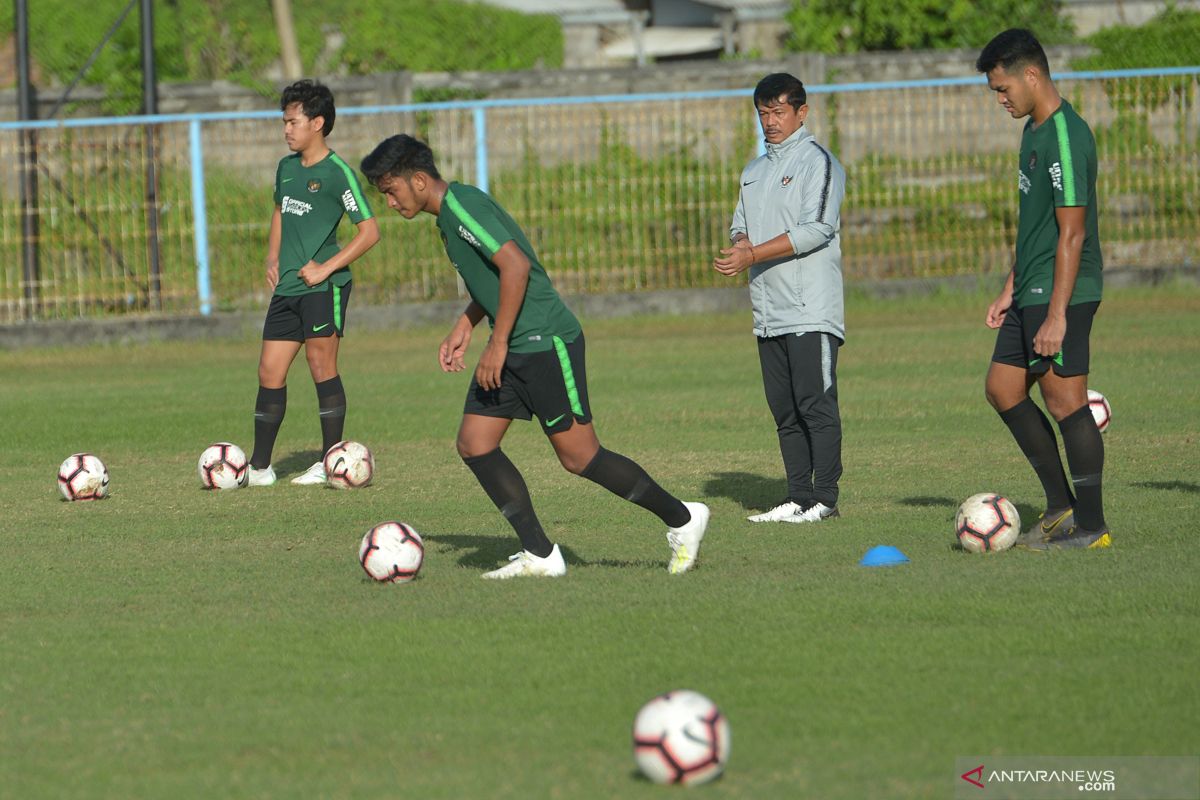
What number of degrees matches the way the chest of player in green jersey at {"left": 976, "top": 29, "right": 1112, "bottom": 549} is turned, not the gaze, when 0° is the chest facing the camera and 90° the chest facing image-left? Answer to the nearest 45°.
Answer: approximately 90°

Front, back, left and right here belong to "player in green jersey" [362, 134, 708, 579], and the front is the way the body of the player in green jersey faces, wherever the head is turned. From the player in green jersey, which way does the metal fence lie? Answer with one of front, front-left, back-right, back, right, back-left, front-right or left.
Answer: right

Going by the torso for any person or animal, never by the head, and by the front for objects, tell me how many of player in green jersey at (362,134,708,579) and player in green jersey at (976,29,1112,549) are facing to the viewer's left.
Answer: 2

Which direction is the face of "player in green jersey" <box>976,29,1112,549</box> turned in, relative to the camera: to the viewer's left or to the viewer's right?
to the viewer's left

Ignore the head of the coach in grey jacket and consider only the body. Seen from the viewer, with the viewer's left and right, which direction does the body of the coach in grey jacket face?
facing the viewer and to the left of the viewer

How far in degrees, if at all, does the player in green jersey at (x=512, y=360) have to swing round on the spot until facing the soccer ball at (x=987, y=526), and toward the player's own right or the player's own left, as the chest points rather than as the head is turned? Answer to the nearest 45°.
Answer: approximately 180°

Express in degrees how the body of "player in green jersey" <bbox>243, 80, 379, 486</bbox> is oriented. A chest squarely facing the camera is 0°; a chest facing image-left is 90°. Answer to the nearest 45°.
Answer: approximately 45°

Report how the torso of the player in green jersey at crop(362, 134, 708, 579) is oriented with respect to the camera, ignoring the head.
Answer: to the viewer's left

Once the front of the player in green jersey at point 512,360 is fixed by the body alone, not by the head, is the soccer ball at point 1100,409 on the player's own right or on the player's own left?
on the player's own right

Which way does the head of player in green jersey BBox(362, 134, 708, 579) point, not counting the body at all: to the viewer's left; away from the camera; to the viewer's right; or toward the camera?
to the viewer's left
